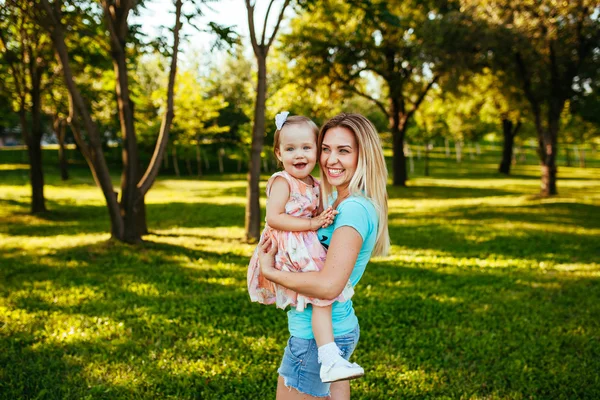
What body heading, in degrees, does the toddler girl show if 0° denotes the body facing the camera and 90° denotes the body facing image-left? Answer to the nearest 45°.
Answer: approximately 315°

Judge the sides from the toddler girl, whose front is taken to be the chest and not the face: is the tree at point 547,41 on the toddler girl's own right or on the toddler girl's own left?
on the toddler girl's own left

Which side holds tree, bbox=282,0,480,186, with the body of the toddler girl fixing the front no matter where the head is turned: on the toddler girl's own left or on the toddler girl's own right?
on the toddler girl's own left

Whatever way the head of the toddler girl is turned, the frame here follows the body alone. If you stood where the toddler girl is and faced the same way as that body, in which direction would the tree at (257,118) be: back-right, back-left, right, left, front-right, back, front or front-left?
back-left

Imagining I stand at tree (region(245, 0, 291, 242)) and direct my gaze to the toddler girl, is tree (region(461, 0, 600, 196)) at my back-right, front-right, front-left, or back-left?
back-left

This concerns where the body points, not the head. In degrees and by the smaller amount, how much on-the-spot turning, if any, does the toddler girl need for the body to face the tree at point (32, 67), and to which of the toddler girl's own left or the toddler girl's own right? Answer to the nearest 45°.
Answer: approximately 180°

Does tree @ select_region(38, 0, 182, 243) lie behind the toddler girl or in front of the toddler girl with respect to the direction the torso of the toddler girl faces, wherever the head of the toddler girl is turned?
behind
